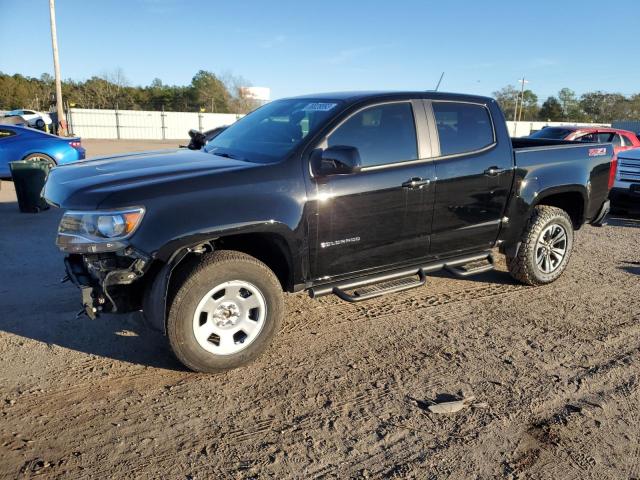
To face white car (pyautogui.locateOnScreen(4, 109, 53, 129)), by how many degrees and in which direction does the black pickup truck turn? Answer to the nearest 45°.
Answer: approximately 90° to its right

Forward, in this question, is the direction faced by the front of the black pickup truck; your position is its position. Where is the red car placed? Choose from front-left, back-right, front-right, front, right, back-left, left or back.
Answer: back

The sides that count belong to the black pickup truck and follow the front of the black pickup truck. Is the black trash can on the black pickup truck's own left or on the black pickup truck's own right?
on the black pickup truck's own right

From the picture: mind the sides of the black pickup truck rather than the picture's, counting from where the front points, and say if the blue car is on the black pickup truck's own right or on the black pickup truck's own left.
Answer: on the black pickup truck's own right

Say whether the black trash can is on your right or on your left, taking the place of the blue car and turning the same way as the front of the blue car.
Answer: on your left

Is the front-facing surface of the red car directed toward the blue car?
yes

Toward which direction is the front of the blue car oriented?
to the viewer's left

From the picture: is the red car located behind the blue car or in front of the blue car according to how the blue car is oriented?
behind

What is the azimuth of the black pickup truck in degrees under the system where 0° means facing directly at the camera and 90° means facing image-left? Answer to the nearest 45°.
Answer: approximately 45°

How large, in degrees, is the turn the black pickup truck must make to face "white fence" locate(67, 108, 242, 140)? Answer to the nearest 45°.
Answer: approximately 135° to its right

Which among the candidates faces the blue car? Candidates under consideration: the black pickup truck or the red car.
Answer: the red car
